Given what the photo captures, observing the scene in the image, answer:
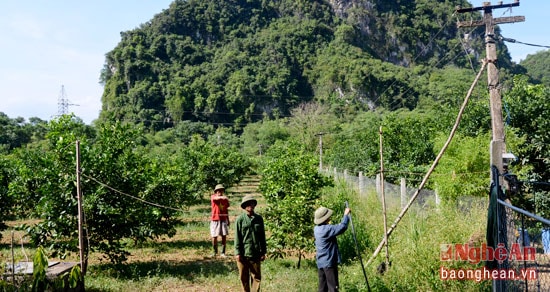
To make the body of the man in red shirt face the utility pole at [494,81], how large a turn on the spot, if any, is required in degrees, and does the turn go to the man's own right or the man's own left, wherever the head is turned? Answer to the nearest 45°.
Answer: approximately 45° to the man's own left

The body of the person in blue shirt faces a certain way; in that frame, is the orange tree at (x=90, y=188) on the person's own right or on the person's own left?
on the person's own left

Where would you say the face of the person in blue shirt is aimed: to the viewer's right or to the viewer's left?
to the viewer's right

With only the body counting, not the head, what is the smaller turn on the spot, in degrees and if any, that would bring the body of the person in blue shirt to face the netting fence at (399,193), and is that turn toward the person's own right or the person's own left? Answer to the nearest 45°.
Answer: approximately 45° to the person's own left

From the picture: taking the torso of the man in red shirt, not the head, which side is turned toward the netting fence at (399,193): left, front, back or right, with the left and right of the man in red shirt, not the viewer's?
left

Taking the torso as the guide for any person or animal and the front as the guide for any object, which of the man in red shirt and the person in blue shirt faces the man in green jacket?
the man in red shirt

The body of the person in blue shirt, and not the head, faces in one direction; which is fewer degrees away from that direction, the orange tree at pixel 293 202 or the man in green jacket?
the orange tree

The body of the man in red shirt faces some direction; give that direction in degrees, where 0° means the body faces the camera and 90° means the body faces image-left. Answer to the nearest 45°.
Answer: approximately 0°

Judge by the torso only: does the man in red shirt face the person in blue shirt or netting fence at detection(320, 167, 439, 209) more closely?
the person in blue shirt

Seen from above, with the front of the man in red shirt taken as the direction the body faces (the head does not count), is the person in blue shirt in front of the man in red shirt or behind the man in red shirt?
in front

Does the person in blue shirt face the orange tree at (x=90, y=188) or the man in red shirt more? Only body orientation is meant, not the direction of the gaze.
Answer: the man in red shirt

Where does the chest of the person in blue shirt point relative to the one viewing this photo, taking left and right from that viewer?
facing away from the viewer and to the right of the viewer

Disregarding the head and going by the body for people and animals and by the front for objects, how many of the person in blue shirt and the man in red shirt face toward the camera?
1

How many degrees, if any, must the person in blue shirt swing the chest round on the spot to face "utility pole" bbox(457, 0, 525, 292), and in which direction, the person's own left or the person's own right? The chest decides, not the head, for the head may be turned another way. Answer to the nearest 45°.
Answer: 0° — they already face it
